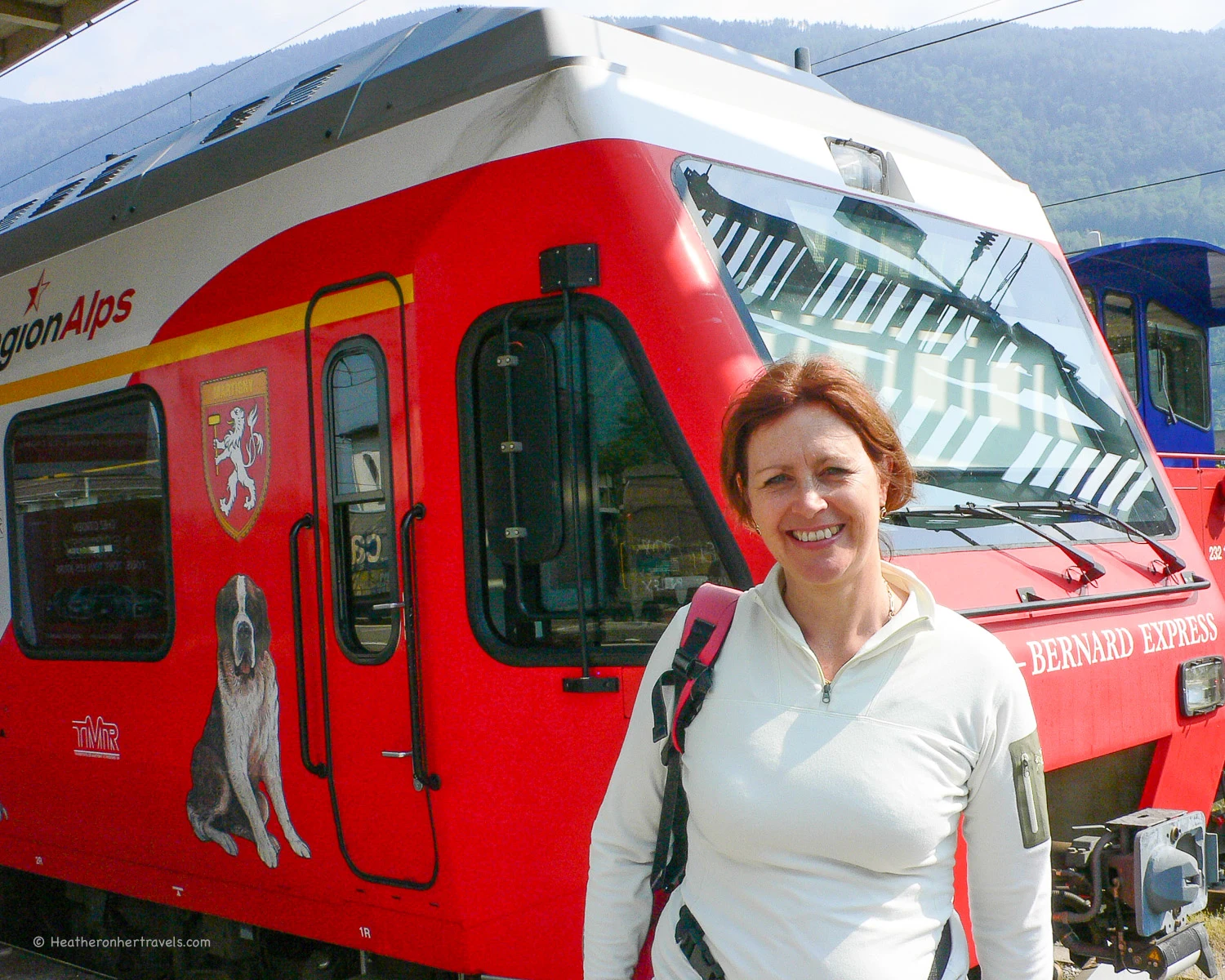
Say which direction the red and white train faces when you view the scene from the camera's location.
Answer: facing the viewer and to the right of the viewer

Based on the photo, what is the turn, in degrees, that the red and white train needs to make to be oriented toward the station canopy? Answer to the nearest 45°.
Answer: approximately 180°

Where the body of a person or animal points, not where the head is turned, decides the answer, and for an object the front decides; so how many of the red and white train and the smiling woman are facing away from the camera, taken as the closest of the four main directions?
0

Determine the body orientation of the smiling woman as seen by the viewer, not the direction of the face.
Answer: toward the camera

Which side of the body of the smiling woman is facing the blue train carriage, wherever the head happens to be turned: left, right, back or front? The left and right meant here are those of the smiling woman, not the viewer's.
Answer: back

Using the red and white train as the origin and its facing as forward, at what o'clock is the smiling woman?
The smiling woman is roughly at 1 o'clock from the red and white train.

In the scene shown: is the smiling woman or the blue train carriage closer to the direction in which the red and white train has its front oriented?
the smiling woman

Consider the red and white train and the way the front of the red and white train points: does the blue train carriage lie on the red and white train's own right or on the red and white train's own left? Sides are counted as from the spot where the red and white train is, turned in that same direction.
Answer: on the red and white train's own left
